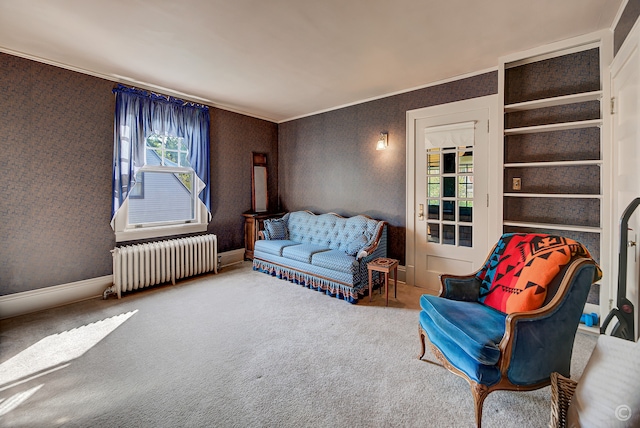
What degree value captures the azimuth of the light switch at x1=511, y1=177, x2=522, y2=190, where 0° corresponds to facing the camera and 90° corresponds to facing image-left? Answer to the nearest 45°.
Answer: approximately 0°

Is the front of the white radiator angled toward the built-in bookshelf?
yes

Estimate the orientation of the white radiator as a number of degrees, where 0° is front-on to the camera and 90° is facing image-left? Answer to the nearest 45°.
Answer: approximately 315°

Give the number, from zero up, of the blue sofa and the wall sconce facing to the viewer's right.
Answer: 0

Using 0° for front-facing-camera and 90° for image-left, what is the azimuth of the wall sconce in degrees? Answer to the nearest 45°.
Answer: approximately 45°

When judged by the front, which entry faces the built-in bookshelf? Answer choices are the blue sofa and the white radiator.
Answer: the white radiator

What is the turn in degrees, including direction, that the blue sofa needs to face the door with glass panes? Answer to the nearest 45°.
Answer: approximately 135° to its left

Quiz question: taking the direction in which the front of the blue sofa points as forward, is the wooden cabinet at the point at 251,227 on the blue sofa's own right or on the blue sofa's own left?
on the blue sofa's own right

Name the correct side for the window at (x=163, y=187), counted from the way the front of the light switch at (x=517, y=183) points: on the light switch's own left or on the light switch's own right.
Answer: on the light switch's own right

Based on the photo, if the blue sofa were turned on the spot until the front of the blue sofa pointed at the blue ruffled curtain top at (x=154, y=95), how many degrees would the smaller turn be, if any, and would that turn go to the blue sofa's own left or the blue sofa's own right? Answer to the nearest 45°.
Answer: approximately 45° to the blue sofa's own right
